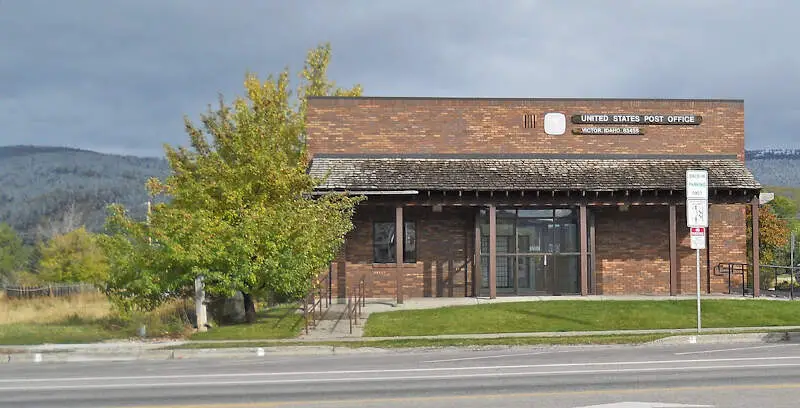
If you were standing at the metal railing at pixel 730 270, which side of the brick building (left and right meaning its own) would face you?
left

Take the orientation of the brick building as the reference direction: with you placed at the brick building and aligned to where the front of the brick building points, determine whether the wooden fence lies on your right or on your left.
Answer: on your right

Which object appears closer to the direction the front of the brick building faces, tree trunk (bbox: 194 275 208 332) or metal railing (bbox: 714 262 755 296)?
the tree trunk

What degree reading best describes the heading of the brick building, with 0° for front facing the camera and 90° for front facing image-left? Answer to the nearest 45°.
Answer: approximately 0°

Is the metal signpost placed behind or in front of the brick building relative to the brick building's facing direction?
in front

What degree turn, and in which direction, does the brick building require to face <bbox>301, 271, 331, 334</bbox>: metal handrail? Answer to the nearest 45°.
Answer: approximately 45° to its right

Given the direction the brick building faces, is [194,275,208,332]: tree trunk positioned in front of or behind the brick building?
in front

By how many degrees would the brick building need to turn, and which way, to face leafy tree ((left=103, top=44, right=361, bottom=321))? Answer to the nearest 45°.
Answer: approximately 45° to its right

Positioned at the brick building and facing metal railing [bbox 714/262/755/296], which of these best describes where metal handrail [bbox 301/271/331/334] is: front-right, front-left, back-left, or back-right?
back-right

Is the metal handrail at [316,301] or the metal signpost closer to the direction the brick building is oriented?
the metal signpost

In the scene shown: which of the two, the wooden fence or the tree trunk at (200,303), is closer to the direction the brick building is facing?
the tree trunk
